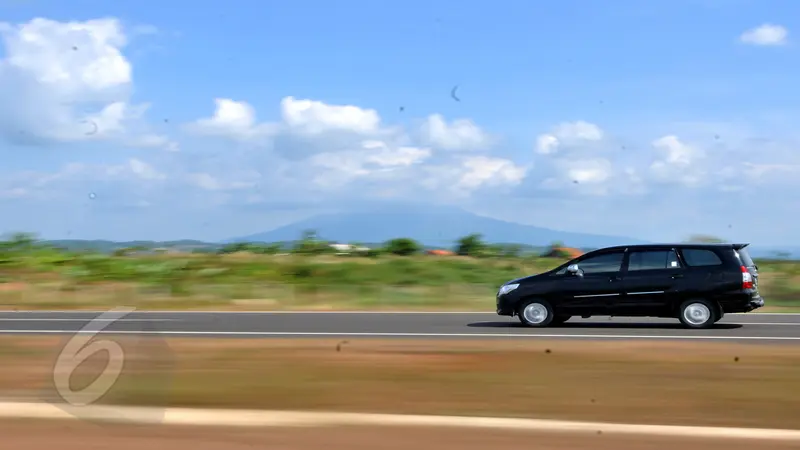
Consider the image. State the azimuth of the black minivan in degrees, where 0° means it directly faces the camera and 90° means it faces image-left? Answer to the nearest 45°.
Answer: approximately 90°
